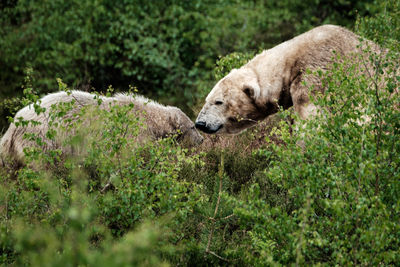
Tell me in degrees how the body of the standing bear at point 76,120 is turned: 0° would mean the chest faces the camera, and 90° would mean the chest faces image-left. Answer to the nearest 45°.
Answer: approximately 270°

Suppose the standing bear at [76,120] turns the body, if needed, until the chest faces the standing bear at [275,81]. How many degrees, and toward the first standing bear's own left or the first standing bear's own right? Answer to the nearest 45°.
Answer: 0° — it already faces it

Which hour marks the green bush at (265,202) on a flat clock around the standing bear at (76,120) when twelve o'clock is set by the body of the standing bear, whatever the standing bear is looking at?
The green bush is roughly at 2 o'clock from the standing bear.
